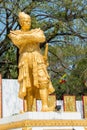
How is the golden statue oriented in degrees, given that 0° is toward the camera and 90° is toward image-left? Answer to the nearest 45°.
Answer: approximately 0°
